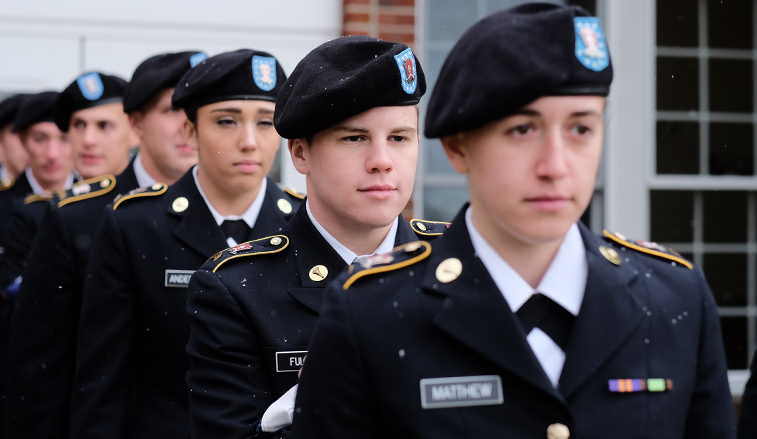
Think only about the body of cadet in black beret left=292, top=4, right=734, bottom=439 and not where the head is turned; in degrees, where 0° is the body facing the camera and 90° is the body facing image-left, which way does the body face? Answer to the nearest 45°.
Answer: approximately 315°

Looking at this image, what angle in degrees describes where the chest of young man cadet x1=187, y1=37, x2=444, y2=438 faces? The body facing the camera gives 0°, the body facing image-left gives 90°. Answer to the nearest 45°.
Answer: approximately 315°

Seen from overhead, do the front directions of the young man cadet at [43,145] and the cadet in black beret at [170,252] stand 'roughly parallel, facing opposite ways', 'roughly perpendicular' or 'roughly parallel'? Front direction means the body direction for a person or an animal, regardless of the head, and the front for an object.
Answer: roughly parallel

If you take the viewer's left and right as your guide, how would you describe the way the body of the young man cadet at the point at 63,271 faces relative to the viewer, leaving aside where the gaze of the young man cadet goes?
facing the viewer and to the right of the viewer

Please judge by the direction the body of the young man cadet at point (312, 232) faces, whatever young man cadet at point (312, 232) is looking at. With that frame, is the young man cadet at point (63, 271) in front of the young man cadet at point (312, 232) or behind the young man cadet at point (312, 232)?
behind

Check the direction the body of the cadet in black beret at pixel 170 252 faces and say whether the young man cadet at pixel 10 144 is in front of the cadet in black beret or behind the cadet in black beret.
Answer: behind

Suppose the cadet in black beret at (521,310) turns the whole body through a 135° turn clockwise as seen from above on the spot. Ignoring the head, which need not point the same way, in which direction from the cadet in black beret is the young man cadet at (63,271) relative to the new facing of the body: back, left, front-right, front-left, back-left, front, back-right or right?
front-right

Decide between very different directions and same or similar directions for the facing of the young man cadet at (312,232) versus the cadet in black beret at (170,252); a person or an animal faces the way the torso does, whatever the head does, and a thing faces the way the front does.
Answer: same or similar directions

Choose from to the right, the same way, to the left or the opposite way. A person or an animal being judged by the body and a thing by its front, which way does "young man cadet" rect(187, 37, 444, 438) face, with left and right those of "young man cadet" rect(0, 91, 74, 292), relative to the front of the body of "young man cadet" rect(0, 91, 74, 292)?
the same way

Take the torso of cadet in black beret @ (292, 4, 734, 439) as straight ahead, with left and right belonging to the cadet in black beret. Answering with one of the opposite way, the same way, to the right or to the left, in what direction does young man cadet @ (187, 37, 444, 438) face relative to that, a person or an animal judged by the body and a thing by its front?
the same way
